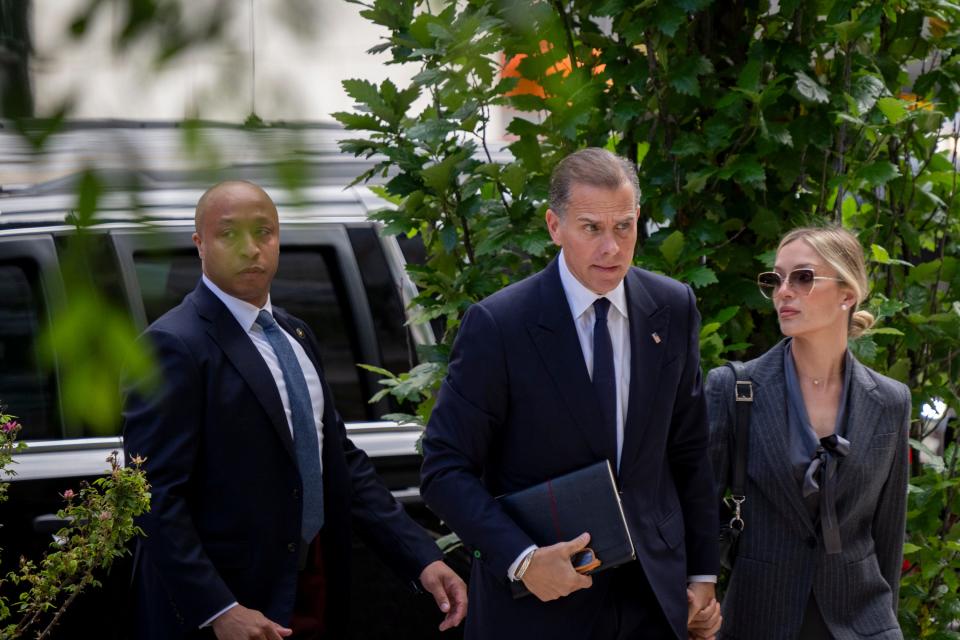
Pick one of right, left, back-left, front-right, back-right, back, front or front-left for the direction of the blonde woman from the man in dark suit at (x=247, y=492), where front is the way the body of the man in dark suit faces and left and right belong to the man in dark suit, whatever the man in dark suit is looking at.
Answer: front-left

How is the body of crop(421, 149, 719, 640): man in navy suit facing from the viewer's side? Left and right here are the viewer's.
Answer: facing the viewer and to the right of the viewer

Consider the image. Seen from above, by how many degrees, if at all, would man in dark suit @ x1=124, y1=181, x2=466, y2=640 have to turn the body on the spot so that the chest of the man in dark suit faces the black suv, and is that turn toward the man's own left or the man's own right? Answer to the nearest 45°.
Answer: approximately 135° to the man's own left

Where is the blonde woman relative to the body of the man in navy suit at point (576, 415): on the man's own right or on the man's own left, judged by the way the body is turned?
on the man's own left

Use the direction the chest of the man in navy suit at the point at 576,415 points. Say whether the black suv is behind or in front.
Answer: behind

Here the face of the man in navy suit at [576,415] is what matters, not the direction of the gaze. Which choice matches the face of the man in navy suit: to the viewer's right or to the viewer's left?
to the viewer's right

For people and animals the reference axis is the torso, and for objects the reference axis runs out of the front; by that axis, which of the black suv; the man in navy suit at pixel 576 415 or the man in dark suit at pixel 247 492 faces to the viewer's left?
the black suv

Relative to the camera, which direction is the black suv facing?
to the viewer's left
